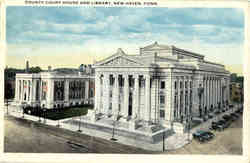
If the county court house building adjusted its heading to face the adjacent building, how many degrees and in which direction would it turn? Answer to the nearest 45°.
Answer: approximately 90° to its right

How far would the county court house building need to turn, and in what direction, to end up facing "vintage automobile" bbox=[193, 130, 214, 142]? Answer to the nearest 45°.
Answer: approximately 90° to its left

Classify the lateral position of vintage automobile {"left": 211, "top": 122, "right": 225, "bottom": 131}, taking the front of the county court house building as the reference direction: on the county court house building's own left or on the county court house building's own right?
on the county court house building's own left

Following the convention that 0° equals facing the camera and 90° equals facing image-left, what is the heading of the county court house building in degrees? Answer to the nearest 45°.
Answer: approximately 45°
